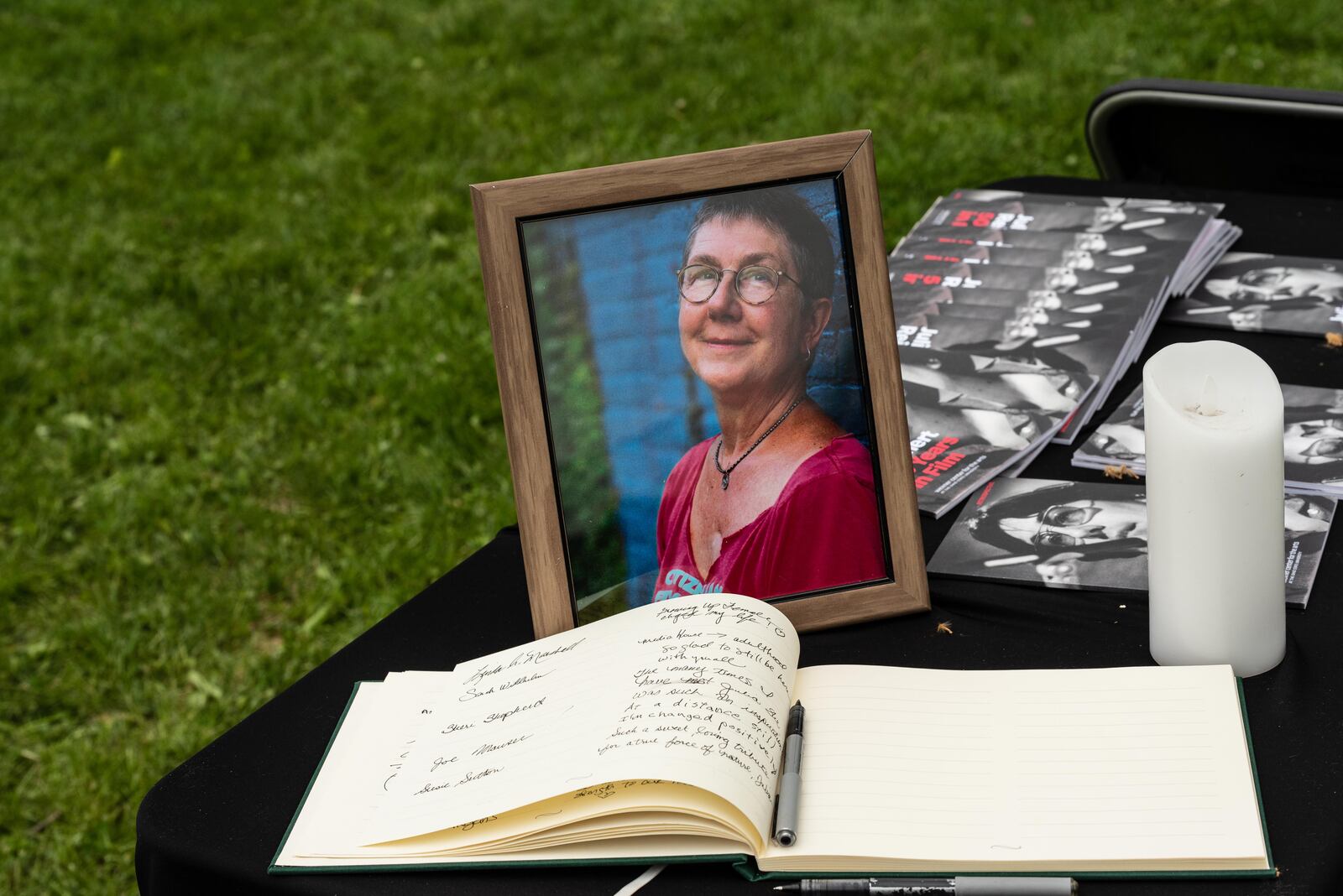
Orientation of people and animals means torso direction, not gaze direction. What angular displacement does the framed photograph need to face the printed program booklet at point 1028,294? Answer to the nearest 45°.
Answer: approximately 135° to its left

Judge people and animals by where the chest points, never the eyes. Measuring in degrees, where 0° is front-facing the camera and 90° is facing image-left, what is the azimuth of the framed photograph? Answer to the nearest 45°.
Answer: approximately 0°

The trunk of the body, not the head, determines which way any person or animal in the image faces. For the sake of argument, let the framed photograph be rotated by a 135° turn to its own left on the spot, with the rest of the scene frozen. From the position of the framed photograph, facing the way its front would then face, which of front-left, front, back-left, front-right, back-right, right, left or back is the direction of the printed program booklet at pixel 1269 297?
front
